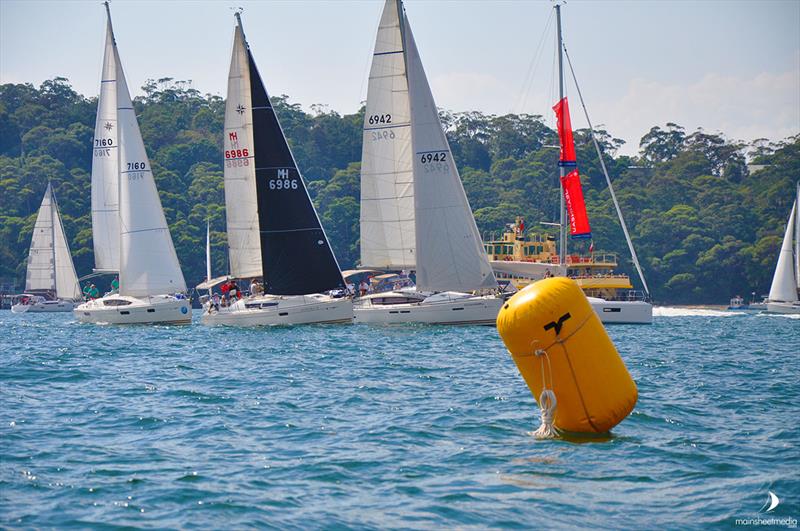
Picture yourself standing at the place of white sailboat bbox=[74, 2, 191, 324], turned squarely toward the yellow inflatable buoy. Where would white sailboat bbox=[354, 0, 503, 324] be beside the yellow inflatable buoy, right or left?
left

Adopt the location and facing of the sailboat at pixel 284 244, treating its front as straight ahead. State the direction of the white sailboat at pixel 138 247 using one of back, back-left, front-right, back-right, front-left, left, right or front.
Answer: back-left

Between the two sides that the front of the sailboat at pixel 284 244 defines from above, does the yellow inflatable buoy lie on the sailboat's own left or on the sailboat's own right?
on the sailboat's own right

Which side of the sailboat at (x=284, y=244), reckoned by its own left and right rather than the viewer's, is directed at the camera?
right
